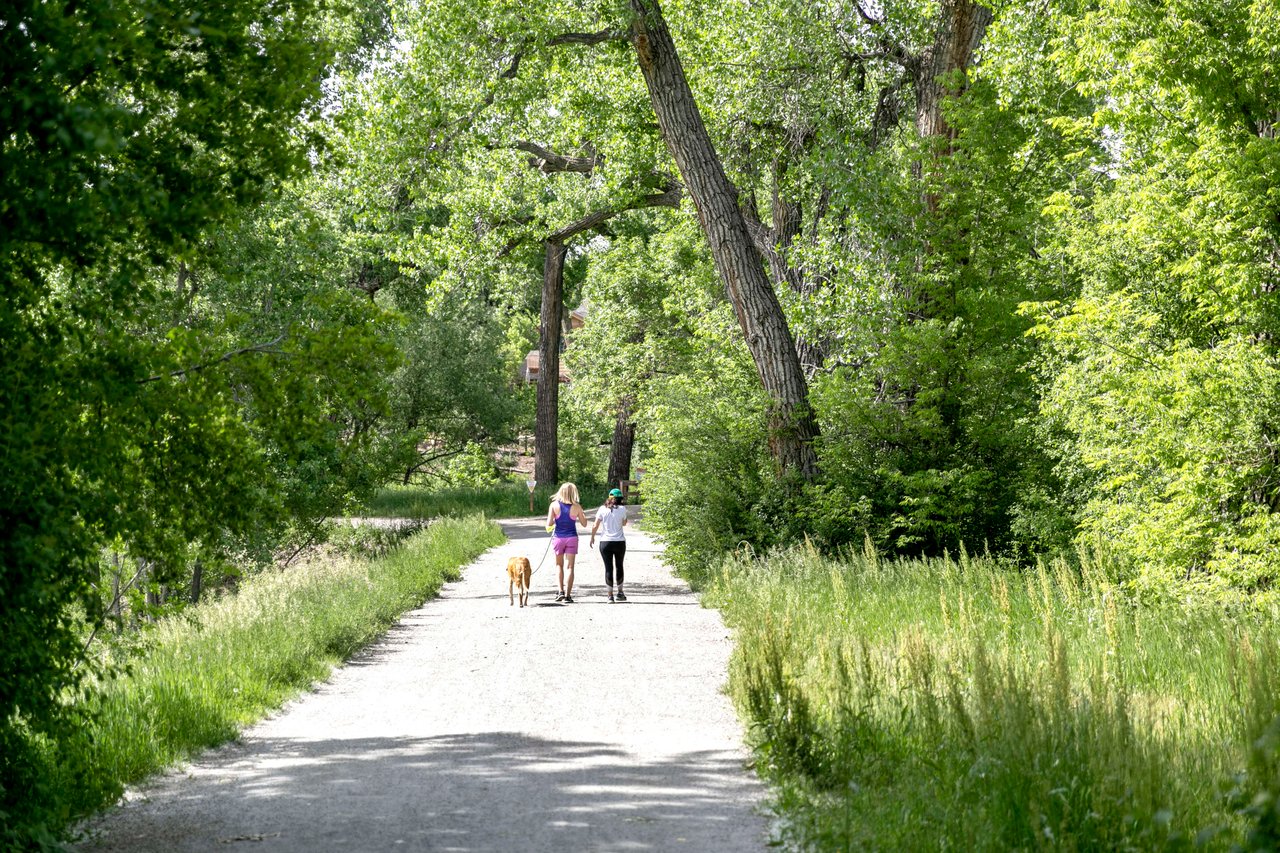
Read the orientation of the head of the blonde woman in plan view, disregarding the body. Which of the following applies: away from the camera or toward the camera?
away from the camera

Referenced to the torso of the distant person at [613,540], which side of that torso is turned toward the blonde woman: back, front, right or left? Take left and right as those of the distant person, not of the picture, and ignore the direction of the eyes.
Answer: left

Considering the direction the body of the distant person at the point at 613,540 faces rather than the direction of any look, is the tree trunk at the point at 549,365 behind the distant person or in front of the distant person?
in front

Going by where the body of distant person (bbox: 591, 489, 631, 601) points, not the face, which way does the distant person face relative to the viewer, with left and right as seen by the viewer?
facing away from the viewer

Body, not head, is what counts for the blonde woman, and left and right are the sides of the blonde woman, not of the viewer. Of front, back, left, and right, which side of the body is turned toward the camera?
back

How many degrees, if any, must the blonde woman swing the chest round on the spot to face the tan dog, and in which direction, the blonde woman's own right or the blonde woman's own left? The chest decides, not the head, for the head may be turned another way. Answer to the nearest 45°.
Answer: approximately 135° to the blonde woman's own left

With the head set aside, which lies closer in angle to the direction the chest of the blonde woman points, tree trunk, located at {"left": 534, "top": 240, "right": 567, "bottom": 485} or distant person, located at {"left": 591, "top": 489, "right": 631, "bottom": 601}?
the tree trunk

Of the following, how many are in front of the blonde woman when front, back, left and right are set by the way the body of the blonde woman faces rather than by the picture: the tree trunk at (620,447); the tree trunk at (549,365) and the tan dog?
2

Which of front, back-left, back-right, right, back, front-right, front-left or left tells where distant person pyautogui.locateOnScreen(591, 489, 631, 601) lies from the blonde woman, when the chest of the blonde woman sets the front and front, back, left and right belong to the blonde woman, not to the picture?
right

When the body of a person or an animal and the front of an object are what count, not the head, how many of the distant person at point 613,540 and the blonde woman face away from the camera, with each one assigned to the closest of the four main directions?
2

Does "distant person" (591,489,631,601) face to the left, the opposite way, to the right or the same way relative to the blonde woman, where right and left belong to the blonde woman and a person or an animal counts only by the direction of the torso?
the same way

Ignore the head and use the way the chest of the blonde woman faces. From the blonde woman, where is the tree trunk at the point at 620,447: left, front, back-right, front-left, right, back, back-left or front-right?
front

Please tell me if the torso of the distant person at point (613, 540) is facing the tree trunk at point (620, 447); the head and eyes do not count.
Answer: yes

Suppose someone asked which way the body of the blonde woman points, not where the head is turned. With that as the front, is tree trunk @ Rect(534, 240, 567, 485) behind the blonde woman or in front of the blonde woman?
in front

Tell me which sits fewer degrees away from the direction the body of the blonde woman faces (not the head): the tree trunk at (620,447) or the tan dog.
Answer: the tree trunk
